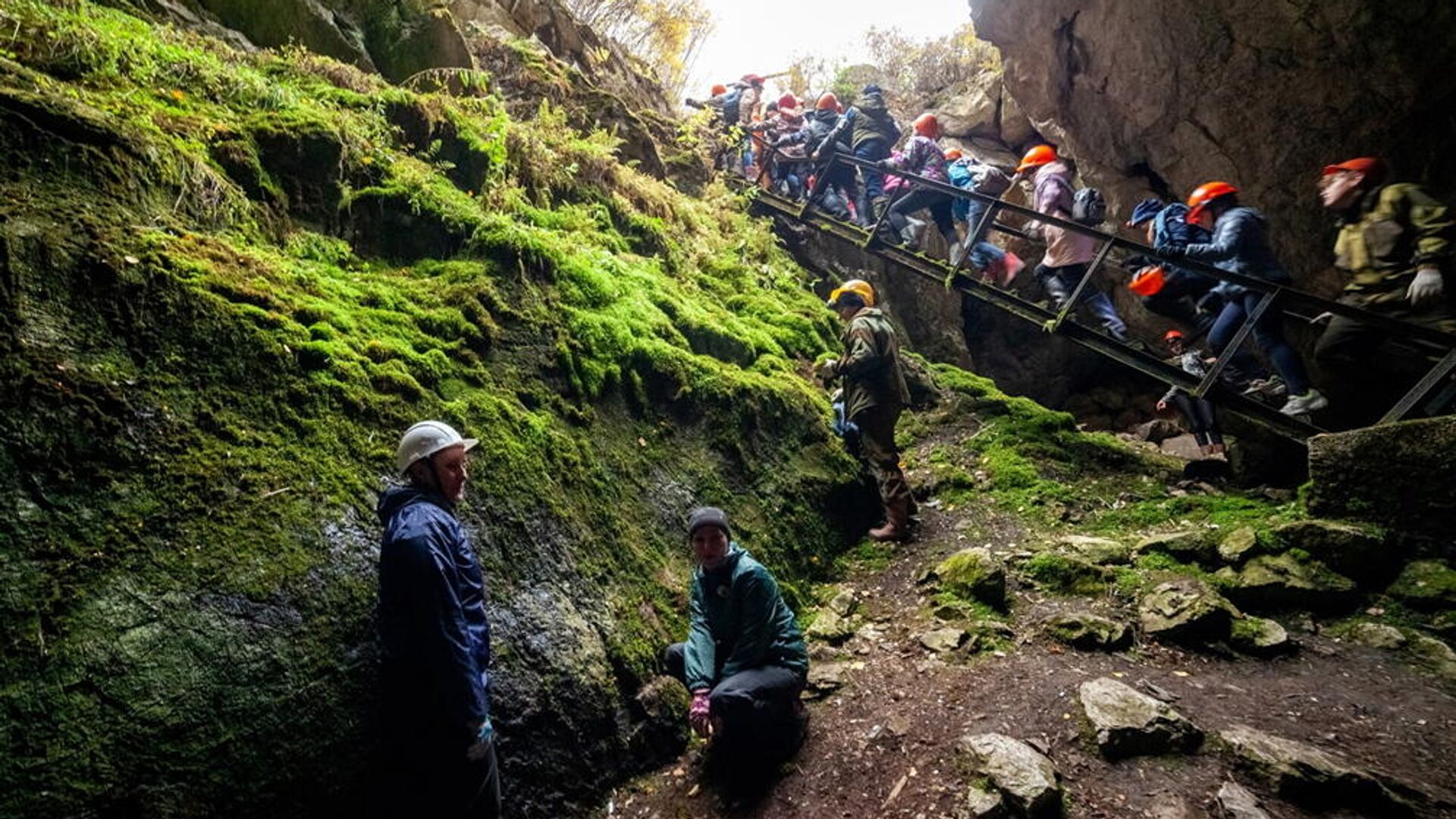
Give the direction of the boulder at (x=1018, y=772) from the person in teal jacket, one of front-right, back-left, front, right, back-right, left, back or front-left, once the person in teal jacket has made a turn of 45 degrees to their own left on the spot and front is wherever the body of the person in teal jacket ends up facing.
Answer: front-left

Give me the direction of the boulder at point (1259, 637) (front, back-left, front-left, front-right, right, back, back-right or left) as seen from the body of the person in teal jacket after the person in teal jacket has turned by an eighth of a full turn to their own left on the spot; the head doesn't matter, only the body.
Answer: left

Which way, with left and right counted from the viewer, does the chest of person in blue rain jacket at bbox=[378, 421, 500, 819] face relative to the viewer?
facing to the right of the viewer

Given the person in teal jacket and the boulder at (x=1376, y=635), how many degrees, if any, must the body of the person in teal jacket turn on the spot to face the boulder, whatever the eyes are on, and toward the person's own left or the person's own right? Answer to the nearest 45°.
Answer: approximately 135° to the person's own left

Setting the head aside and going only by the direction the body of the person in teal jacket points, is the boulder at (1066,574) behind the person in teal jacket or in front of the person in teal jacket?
behind

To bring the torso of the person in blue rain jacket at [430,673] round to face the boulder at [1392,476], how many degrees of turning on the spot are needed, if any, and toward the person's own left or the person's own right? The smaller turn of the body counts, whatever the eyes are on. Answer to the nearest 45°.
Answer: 0° — they already face it
